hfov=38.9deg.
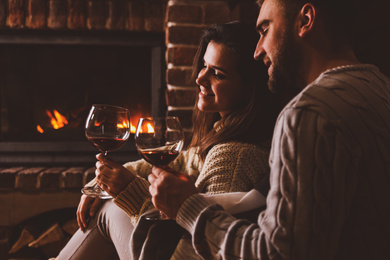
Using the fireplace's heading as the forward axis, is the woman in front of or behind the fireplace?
in front

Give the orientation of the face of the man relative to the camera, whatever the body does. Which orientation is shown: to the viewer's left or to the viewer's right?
to the viewer's left

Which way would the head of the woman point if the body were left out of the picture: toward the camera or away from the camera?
toward the camera

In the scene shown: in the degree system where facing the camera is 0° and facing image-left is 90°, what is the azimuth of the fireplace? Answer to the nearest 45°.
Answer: approximately 0°
